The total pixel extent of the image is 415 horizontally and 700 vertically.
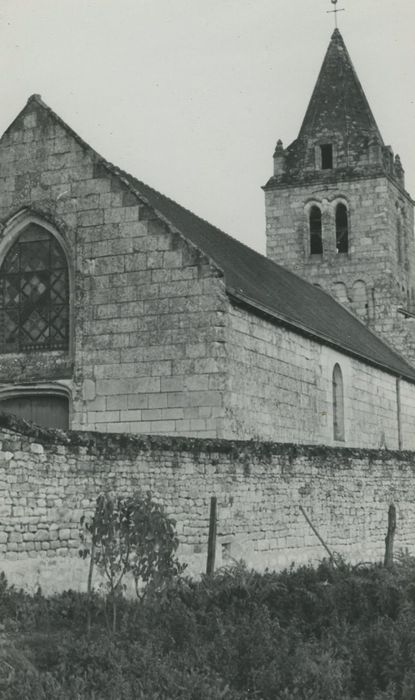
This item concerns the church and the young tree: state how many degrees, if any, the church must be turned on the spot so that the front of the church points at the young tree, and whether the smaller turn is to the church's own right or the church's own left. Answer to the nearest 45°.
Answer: approximately 45° to the church's own left

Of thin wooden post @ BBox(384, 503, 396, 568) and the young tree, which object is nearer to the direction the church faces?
the young tree

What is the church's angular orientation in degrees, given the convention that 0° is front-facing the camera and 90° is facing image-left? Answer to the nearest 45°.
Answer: approximately 45°

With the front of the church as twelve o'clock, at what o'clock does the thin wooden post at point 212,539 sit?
The thin wooden post is roughly at 10 o'clock from the church.
